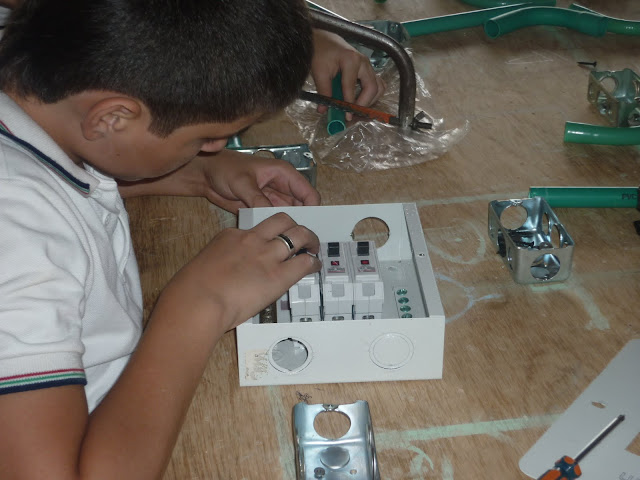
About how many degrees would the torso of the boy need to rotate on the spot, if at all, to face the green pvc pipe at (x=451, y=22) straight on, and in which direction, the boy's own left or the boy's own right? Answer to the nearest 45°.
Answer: approximately 45° to the boy's own left

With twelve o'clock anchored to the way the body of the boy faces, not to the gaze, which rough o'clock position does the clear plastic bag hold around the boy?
The clear plastic bag is roughly at 10 o'clock from the boy.

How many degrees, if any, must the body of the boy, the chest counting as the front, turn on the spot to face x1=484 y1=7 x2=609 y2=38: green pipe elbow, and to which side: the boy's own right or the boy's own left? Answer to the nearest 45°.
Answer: approximately 45° to the boy's own left

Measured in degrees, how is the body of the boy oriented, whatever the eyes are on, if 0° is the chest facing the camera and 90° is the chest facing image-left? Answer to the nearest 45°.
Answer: approximately 270°
